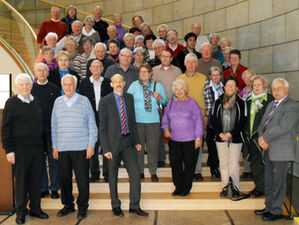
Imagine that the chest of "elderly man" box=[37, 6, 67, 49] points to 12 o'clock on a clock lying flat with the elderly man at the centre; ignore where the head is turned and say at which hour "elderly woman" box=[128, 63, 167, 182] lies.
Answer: The elderly woman is roughly at 11 o'clock from the elderly man.

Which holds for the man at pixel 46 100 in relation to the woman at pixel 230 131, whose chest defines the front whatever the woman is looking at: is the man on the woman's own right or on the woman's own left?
on the woman's own right

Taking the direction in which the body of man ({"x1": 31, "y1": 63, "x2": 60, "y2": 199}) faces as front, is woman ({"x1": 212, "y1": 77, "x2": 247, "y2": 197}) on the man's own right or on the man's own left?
on the man's own left

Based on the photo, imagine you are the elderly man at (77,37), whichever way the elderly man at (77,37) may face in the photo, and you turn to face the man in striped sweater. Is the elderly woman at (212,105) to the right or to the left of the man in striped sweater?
left

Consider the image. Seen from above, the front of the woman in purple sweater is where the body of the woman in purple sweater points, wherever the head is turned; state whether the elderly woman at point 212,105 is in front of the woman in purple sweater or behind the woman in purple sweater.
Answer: behind

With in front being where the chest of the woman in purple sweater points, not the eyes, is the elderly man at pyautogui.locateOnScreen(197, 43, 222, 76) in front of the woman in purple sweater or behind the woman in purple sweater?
behind

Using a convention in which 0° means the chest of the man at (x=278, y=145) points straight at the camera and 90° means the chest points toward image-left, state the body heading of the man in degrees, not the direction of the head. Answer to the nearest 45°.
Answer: approximately 45°

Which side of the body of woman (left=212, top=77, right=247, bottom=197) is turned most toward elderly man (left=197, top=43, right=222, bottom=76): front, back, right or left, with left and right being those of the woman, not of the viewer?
back

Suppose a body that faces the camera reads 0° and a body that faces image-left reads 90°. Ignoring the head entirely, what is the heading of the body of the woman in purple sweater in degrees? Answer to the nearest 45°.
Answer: approximately 0°
